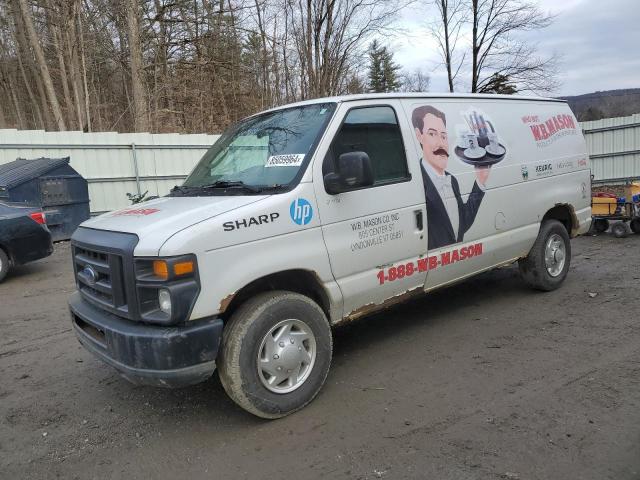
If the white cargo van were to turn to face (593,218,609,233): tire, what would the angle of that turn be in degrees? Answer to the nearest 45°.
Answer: approximately 180°

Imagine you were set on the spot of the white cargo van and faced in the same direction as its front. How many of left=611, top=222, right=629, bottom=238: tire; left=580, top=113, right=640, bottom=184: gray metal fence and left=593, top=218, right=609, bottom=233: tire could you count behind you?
3

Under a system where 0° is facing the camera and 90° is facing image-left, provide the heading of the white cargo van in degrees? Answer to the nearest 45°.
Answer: approximately 45°

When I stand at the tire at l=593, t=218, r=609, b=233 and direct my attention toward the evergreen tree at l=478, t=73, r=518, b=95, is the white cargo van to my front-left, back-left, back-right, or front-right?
back-left

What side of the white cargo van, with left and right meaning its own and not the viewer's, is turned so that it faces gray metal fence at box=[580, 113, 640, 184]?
back

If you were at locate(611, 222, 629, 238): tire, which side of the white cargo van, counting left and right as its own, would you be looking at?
back

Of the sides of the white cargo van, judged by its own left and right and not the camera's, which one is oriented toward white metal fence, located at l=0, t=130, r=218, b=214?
right

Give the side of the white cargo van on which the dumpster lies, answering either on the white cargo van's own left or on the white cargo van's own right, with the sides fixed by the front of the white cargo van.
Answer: on the white cargo van's own right

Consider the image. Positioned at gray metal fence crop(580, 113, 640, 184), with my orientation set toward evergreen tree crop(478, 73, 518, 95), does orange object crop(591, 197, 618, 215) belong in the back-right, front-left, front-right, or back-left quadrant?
back-left

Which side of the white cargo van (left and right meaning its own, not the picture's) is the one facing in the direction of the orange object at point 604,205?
back
